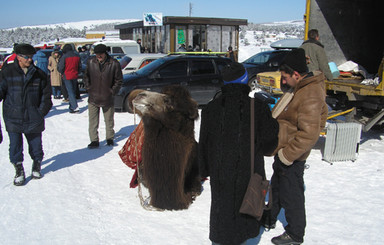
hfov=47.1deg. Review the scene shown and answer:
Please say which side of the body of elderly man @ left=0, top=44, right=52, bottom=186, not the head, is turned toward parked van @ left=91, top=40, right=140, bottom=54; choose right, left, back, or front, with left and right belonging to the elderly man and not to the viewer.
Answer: back

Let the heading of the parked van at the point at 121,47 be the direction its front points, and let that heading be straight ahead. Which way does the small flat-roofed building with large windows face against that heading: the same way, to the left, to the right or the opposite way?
to the left

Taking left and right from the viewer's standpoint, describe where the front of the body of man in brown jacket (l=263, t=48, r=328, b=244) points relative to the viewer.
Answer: facing to the left of the viewer

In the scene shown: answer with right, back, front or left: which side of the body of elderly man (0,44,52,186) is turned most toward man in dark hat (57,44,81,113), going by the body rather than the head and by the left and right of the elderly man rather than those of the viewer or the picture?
back

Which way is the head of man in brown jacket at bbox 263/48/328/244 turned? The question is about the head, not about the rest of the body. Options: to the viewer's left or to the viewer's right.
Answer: to the viewer's left

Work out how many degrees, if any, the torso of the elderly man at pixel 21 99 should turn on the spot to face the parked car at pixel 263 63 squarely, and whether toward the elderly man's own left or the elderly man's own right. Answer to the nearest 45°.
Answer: approximately 135° to the elderly man's own left

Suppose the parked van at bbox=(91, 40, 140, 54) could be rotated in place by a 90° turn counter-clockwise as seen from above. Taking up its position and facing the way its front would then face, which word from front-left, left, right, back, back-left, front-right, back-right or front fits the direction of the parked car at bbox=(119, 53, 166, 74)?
front

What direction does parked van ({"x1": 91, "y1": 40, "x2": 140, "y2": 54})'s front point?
to the viewer's left

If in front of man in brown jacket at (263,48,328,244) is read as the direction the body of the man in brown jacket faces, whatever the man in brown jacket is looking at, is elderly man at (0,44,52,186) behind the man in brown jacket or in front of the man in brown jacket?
in front
